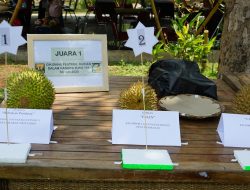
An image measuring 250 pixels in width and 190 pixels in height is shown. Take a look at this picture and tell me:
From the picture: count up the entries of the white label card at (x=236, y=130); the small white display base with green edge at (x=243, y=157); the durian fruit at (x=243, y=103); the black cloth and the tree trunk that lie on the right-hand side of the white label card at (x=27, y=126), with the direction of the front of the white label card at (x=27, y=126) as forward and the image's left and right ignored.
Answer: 0

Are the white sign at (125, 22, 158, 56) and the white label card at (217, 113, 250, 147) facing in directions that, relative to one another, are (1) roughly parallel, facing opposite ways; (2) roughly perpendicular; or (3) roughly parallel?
roughly parallel

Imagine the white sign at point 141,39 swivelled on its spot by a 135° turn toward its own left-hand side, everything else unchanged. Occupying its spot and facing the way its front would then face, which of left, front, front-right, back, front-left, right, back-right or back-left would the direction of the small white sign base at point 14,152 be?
back

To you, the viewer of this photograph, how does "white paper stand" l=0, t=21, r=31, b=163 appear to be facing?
facing the viewer

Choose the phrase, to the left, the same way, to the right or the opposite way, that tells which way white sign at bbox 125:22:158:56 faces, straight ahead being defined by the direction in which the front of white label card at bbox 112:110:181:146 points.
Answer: the same way

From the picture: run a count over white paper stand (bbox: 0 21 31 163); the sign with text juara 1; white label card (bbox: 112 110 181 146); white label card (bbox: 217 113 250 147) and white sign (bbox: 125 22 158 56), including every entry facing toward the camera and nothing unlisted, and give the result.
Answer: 5

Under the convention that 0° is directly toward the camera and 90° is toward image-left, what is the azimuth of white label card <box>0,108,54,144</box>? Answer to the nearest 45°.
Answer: approximately 0°

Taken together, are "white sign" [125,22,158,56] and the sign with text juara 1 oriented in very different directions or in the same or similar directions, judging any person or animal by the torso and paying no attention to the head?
same or similar directions

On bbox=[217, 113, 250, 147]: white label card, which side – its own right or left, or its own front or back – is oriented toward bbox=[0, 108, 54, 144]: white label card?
right

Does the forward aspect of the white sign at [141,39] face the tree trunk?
no

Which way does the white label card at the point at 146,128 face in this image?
toward the camera
